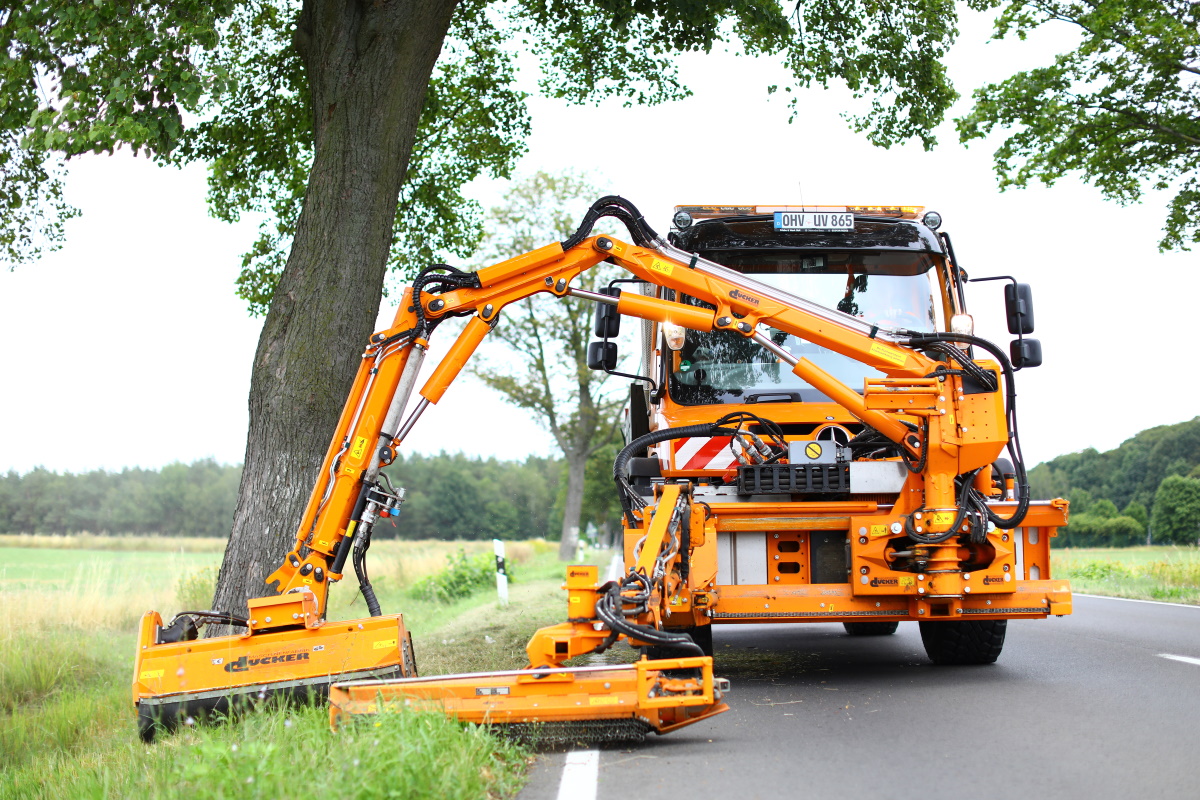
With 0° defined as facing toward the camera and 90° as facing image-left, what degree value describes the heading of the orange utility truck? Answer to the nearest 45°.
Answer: approximately 0°
